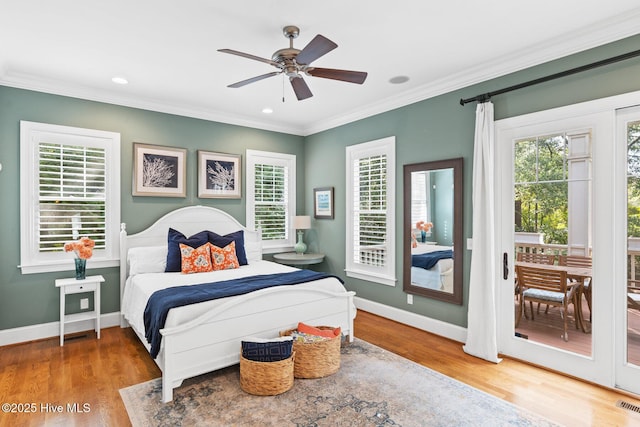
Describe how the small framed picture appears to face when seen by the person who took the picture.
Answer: facing the viewer and to the left of the viewer

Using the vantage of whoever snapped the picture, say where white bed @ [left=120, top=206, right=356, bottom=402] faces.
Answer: facing the viewer and to the right of the viewer

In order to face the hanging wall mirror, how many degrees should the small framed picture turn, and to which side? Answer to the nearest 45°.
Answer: approximately 90° to its left

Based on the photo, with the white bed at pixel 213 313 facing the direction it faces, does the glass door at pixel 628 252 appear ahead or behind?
ahead

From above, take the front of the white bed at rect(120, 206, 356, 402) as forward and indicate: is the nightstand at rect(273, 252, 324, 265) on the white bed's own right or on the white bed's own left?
on the white bed's own left

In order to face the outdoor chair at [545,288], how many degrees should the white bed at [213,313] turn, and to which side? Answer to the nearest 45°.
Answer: approximately 45° to its left

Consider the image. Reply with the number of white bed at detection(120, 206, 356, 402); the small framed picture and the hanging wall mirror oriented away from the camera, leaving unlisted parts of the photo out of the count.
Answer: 0

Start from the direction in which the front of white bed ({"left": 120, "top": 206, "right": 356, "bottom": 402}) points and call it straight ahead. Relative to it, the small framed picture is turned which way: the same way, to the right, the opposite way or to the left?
to the right

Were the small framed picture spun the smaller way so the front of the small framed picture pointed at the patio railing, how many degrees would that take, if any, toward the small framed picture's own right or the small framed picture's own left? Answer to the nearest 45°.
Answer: approximately 90° to the small framed picture's own left

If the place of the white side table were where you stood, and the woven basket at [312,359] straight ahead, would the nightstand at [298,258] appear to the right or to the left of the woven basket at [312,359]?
left

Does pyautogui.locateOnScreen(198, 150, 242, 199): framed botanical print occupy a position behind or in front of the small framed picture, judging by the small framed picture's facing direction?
in front

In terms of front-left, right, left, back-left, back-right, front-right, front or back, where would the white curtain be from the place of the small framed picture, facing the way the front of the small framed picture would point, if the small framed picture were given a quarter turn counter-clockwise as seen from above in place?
front

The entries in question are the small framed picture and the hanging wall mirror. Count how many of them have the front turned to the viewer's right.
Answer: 0

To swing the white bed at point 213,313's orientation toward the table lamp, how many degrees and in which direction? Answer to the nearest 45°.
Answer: approximately 90° to its left

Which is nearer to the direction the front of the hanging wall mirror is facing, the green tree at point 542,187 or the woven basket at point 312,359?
the woven basket
